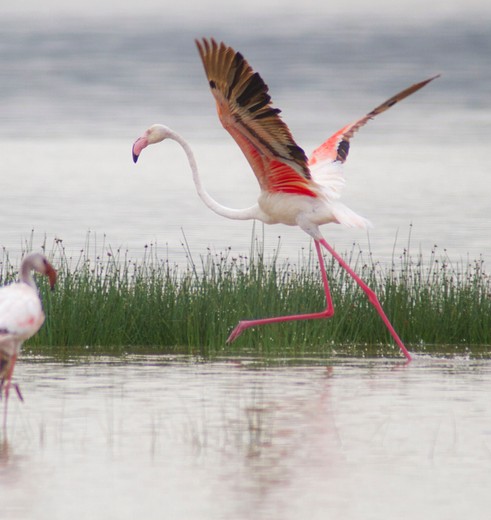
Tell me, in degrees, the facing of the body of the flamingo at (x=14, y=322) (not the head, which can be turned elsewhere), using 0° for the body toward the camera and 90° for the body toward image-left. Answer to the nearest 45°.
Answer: approximately 270°

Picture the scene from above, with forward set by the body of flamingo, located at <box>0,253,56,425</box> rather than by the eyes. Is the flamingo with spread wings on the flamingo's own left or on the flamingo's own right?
on the flamingo's own left
